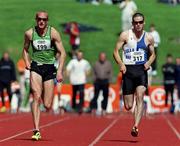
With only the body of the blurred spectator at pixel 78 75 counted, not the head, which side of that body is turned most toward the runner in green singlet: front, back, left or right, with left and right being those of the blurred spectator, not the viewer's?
front

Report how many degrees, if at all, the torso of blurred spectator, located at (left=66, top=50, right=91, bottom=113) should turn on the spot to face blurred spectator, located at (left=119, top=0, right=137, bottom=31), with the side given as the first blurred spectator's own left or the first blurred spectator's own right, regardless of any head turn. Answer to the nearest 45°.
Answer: approximately 135° to the first blurred spectator's own left

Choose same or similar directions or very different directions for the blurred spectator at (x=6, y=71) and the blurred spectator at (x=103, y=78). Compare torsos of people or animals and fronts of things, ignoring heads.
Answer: same or similar directions

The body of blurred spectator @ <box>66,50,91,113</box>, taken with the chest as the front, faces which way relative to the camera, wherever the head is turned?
toward the camera

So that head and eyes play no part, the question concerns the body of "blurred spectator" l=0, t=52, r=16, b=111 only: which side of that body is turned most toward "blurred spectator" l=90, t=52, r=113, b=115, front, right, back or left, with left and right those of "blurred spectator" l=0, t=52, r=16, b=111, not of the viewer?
left

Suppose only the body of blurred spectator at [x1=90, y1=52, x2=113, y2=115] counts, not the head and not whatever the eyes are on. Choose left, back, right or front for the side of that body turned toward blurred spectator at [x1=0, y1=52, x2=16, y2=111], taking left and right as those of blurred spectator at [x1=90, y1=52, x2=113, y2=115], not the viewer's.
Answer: right

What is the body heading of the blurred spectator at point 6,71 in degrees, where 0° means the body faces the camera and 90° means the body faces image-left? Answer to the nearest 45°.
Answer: approximately 0°

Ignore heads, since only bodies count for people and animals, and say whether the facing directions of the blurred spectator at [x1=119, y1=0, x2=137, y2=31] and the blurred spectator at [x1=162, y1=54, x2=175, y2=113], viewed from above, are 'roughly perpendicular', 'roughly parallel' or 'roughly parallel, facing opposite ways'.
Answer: roughly parallel

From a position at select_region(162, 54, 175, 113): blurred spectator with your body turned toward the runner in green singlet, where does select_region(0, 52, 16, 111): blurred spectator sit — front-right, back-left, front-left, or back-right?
front-right

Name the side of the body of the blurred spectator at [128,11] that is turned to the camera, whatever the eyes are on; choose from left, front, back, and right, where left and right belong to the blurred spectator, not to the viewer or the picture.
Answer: front

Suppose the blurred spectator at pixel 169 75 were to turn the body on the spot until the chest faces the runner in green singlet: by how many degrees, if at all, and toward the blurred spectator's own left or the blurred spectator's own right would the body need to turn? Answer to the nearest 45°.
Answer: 0° — they already face them

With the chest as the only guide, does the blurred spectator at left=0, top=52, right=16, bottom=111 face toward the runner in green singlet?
yes
